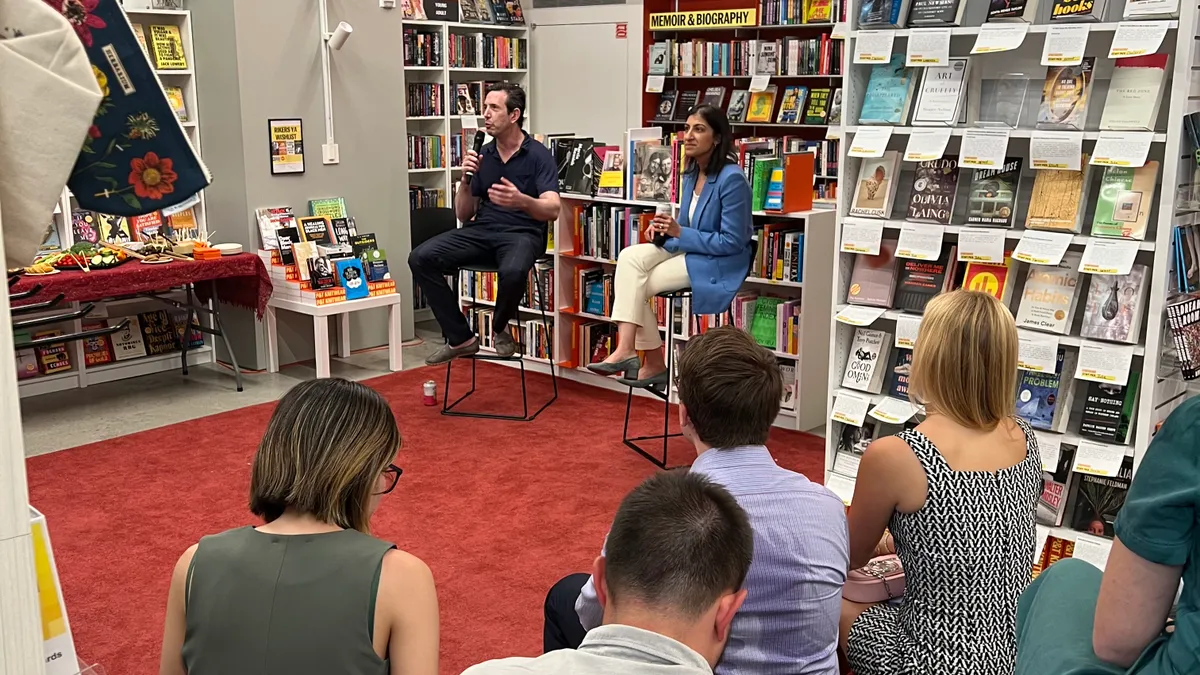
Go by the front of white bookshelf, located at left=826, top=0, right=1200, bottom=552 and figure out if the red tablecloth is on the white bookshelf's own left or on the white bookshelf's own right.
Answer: on the white bookshelf's own right

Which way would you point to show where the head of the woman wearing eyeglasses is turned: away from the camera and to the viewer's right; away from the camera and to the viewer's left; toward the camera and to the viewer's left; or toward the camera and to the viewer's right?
away from the camera and to the viewer's right

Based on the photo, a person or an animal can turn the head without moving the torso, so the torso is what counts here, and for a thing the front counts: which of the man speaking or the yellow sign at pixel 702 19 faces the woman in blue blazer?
the yellow sign

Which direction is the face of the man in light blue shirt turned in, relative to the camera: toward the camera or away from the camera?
away from the camera

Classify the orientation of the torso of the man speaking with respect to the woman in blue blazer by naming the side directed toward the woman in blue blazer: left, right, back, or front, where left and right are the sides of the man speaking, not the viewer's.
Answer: left

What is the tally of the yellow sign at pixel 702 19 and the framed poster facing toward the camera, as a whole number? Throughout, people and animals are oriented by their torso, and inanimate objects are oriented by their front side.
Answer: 2

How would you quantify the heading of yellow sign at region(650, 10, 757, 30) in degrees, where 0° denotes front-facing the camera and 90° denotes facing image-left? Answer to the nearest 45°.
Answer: approximately 0°

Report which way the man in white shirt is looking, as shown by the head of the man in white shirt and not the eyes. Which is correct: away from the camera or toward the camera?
away from the camera

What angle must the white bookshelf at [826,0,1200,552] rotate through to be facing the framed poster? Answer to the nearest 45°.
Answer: approximately 45° to its right

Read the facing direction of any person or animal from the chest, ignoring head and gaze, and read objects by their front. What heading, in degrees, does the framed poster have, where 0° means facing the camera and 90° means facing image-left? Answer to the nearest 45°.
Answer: approximately 0°

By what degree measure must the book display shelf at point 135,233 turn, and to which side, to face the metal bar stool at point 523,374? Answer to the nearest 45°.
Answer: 0° — it already faces it

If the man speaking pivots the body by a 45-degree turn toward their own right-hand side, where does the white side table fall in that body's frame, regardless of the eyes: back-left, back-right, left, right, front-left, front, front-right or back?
front-right

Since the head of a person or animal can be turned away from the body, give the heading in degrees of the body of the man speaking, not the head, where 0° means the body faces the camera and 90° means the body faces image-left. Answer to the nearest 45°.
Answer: approximately 45°
